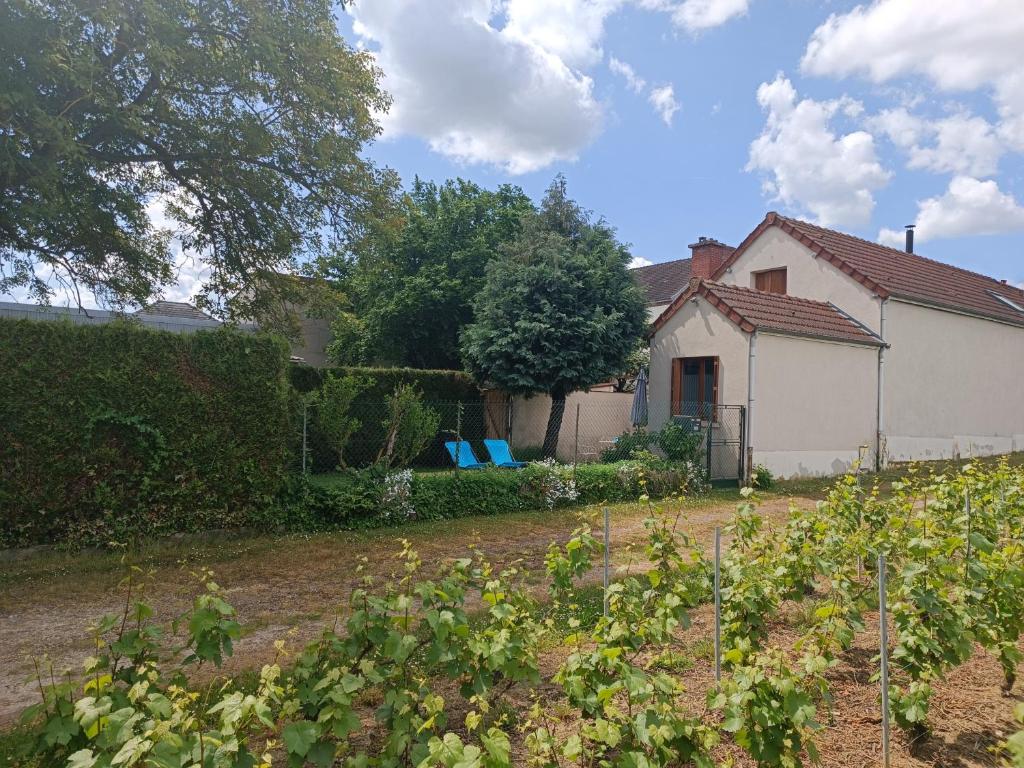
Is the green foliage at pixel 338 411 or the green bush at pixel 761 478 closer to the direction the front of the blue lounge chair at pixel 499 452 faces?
the green bush

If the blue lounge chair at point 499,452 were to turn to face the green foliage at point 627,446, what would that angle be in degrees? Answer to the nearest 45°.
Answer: approximately 45° to its left

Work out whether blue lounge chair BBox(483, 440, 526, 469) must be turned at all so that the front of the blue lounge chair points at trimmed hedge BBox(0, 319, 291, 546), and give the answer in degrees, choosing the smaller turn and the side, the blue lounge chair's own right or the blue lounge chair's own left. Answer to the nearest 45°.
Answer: approximately 90° to the blue lounge chair's own right

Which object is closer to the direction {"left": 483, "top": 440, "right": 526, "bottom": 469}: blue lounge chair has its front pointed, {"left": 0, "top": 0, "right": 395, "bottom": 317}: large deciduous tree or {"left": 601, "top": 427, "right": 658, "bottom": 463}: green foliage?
the green foliage

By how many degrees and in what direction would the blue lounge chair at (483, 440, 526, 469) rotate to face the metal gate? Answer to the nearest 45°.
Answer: approximately 45° to its left

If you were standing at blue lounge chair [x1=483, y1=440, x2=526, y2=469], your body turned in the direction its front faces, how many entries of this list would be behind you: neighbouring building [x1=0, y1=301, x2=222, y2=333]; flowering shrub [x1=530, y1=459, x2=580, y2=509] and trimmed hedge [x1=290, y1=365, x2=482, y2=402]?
2

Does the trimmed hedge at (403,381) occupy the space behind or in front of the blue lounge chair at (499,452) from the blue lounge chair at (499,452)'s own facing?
behind

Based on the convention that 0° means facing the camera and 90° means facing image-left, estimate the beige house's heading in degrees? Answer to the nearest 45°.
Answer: approximately 45°
